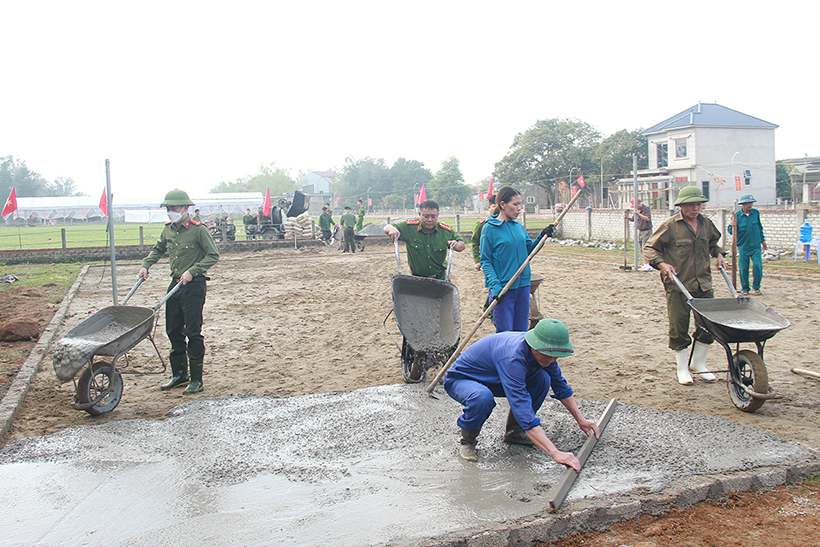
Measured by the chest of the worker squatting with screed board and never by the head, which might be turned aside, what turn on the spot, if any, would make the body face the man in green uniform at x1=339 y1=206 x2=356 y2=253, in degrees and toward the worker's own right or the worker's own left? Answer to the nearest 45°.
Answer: approximately 135° to the worker's own left

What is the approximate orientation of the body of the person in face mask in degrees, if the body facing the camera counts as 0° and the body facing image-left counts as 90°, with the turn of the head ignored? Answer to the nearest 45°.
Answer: approximately 45°

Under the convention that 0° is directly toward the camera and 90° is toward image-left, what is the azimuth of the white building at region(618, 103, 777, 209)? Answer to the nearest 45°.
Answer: approximately 45°

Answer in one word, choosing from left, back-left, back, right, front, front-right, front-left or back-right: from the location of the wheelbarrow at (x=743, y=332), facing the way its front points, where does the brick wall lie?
back-left

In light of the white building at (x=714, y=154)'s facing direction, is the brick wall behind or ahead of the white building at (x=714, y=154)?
ahead

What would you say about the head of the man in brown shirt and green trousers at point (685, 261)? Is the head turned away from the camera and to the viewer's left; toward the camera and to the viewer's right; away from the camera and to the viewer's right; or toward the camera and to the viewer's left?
toward the camera and to the viewer's right

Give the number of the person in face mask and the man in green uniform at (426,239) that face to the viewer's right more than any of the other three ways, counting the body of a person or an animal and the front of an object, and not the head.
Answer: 0

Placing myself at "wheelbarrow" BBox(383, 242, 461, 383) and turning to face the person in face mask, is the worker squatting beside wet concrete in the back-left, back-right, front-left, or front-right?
back-left

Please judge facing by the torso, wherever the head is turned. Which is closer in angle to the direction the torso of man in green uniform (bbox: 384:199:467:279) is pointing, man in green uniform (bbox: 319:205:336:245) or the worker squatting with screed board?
the worker squatting with screed board

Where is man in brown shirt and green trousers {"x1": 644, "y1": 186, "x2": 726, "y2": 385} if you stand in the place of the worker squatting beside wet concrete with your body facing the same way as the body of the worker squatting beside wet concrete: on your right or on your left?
on your left

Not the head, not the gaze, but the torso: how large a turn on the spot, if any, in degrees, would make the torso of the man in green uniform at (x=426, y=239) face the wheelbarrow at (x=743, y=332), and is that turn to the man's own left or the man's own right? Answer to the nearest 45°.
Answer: approximately 45° to the man's own left
